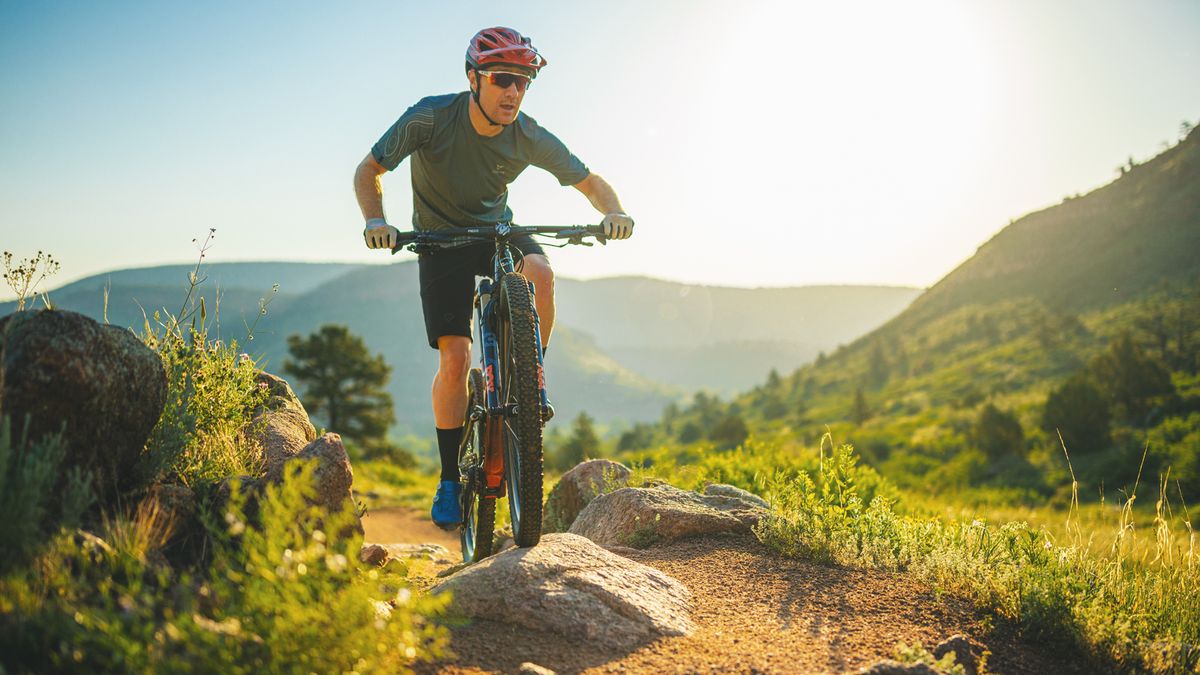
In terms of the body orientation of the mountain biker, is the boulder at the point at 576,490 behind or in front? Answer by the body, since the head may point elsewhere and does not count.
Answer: behind

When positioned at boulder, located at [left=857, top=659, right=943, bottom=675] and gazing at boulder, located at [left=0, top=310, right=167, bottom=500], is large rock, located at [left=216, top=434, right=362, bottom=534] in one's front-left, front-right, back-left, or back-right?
front-right

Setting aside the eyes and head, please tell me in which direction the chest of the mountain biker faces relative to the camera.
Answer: toward the camera

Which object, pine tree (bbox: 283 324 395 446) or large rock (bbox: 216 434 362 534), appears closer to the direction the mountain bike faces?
the large rock

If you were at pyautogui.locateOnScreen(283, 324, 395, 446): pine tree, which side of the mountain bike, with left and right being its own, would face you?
back

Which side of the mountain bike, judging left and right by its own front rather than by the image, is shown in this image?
front

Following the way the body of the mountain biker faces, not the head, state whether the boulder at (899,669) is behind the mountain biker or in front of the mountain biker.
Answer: in front

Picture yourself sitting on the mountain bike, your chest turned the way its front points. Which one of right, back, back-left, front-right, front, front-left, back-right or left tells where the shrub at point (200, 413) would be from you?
right

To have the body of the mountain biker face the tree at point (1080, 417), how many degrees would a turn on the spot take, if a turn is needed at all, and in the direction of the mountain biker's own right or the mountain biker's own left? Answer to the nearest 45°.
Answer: approximately 135° to the mountain biker's own left

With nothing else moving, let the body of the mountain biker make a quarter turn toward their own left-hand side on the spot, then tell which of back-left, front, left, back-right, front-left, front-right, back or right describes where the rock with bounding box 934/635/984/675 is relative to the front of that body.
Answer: front-right

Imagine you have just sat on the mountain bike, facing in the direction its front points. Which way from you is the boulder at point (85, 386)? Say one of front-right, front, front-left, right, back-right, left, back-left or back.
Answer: front-right
